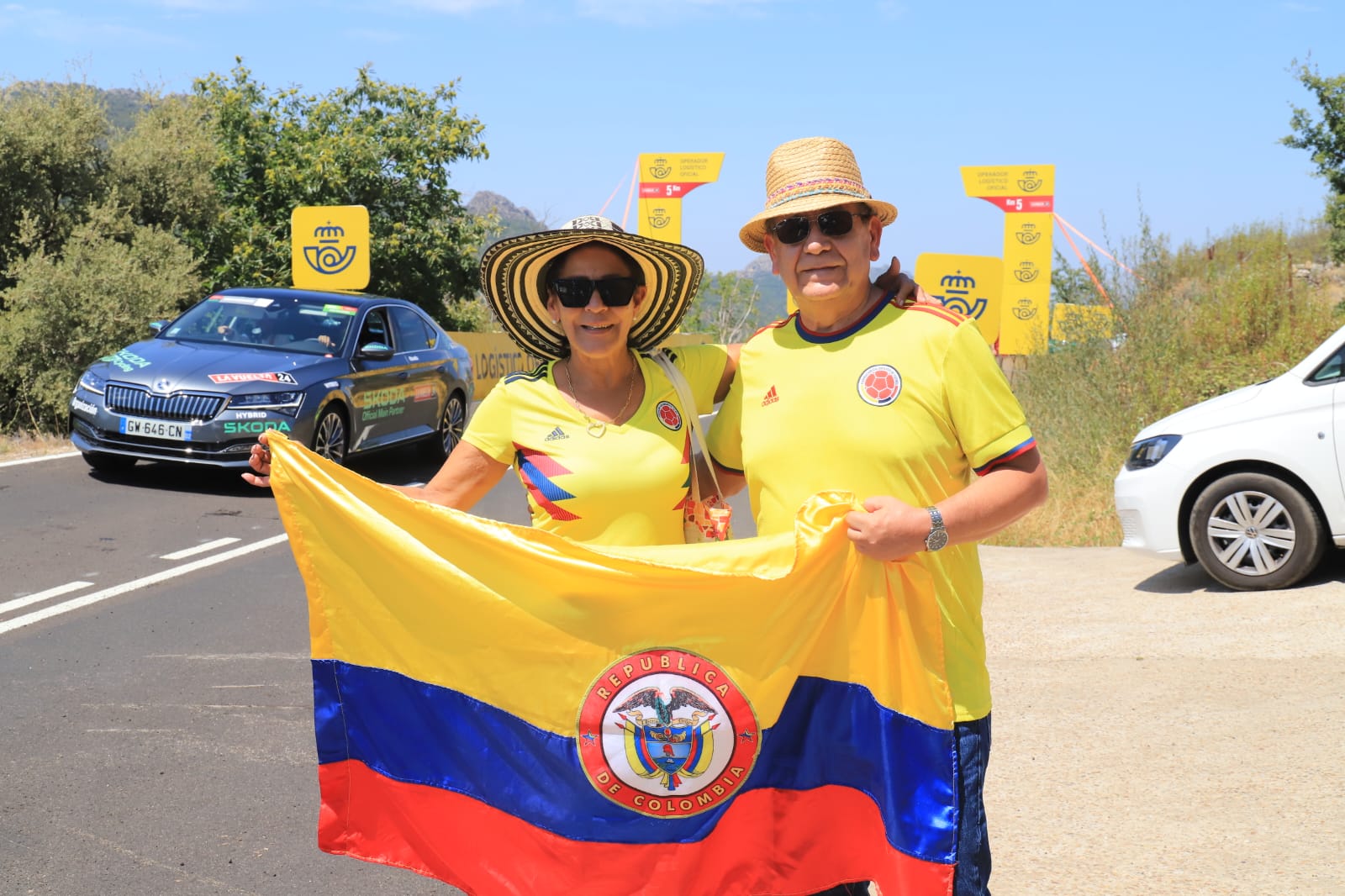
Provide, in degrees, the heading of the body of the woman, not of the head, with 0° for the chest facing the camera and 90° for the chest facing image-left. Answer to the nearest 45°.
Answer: approximately 0°

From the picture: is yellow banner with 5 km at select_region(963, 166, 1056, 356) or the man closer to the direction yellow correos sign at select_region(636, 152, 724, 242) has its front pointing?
the man

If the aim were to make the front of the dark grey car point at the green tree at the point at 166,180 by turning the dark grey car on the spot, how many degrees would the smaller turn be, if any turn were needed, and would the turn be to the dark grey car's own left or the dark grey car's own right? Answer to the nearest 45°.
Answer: approximately 135° to the dark grey car's own right

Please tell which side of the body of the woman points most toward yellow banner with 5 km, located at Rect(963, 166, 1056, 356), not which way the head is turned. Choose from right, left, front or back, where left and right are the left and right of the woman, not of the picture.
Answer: back

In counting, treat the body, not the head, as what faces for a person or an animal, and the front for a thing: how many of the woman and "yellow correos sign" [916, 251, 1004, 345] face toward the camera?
2

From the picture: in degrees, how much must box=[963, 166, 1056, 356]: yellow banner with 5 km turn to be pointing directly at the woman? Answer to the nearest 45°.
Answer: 0° — it already faces them

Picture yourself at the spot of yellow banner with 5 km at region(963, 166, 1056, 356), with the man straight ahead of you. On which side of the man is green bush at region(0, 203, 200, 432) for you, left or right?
right

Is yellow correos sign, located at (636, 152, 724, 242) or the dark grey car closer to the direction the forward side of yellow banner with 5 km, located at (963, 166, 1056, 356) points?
the dark grey car
